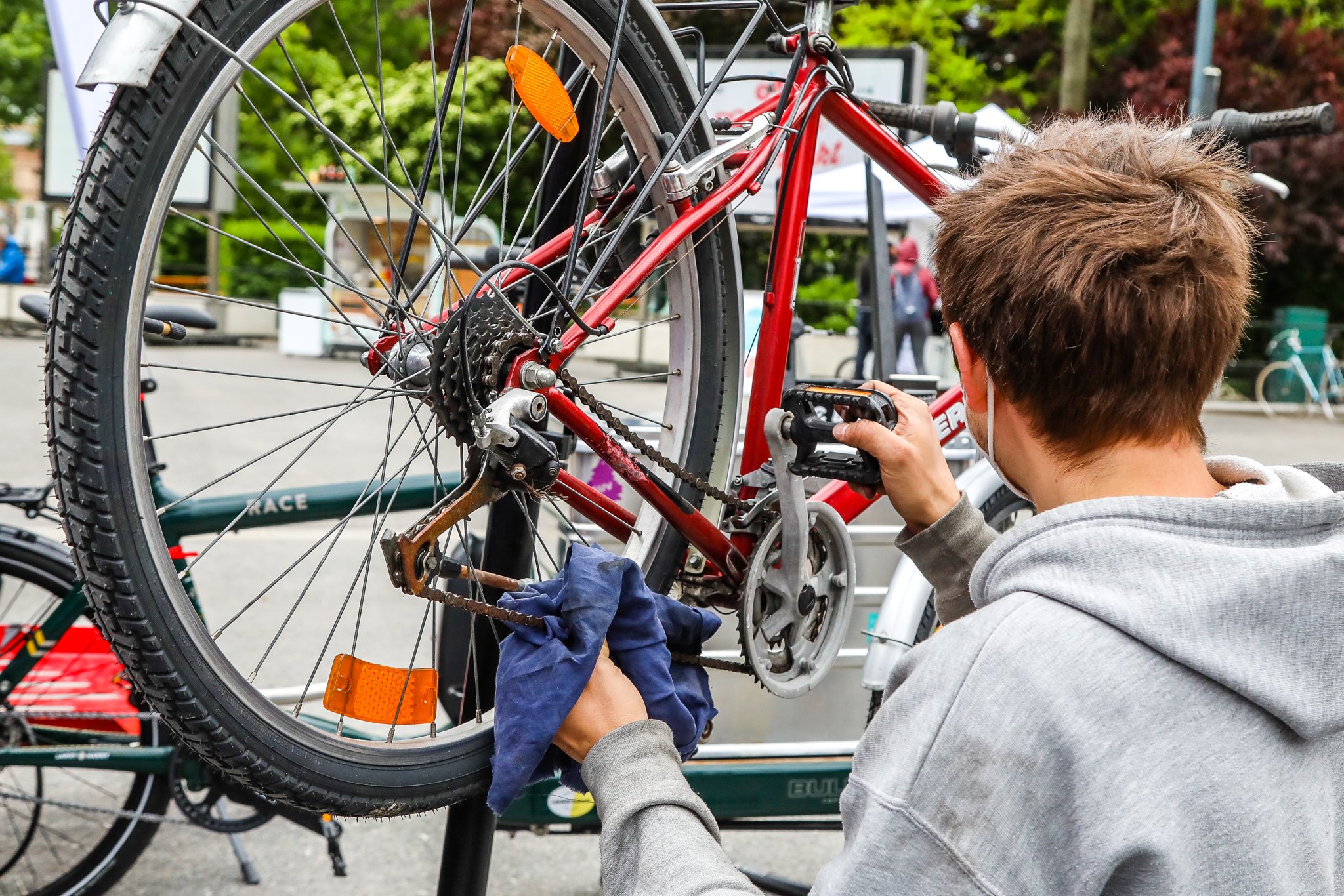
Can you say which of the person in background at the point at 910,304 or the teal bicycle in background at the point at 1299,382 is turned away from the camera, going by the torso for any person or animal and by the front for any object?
the person in background

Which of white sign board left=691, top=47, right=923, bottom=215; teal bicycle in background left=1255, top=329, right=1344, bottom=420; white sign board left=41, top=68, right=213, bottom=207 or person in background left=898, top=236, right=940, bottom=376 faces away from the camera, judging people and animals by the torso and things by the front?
the person in background

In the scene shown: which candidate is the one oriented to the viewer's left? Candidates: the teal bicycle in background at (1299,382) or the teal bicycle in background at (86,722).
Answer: the teal bicycle in background at (1299,382)

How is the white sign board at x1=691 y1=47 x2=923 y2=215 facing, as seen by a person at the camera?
facing the viewer

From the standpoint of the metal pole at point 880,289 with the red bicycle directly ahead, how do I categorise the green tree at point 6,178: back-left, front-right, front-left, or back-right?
back-right

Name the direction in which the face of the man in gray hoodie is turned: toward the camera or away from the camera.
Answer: away from the camera

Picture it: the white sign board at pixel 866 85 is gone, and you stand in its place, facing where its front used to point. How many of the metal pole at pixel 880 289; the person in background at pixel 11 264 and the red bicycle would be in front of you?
2

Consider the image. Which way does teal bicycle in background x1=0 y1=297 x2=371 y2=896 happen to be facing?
to the viewer's right

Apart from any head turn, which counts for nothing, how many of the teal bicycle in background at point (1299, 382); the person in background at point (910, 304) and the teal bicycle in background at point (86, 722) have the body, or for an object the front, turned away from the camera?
1

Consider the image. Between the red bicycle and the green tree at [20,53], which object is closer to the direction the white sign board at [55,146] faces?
the red bicycle

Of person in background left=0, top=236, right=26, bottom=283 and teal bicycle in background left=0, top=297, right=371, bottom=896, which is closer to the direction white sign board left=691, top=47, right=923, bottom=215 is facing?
the teal bicycle in background
